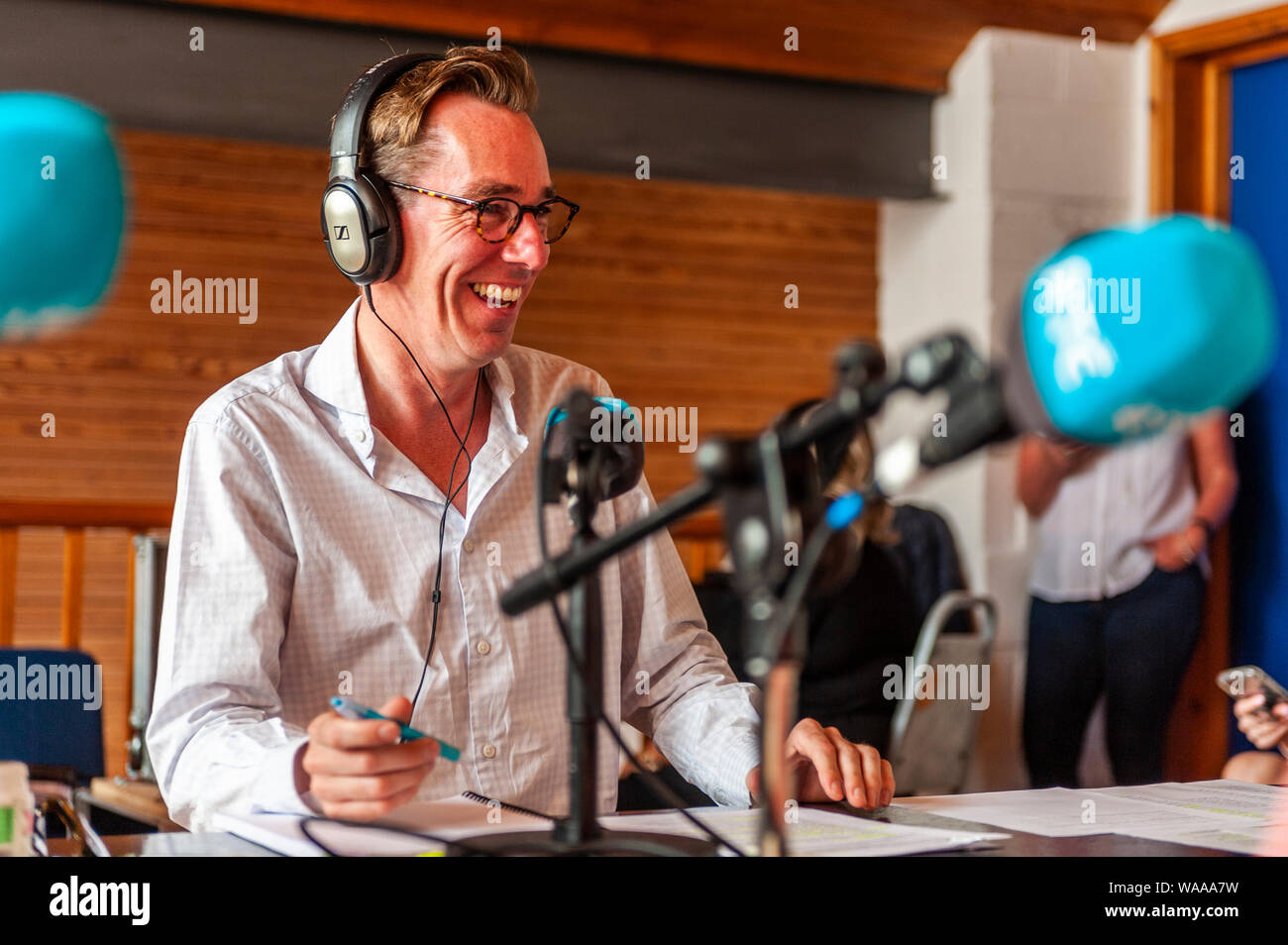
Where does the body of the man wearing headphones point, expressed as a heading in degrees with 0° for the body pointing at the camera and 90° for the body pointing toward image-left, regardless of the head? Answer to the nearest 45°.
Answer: approximately 315°

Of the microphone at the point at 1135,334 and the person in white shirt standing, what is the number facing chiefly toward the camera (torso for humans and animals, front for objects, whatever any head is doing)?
1

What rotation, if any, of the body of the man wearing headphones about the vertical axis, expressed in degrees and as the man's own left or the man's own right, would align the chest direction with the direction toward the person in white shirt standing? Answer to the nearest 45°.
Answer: approximately 90° to the man's own left
